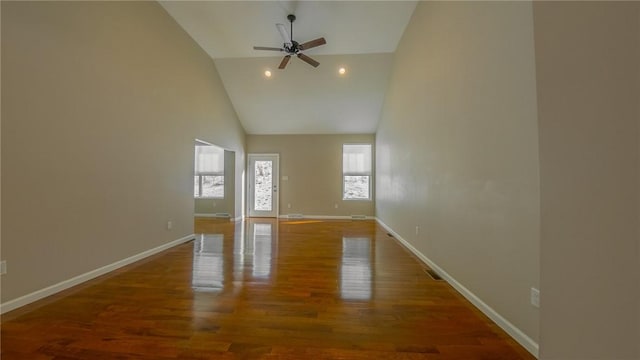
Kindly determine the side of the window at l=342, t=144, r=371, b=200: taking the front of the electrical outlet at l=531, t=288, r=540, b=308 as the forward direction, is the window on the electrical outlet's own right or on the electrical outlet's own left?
on the electrical outlet's own right

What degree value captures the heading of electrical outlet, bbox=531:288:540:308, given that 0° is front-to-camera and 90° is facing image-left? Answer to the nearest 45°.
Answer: approximately 45°

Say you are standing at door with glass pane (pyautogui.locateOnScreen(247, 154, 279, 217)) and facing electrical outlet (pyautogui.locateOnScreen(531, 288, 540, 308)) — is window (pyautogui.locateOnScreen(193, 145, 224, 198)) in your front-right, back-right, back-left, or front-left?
back-right

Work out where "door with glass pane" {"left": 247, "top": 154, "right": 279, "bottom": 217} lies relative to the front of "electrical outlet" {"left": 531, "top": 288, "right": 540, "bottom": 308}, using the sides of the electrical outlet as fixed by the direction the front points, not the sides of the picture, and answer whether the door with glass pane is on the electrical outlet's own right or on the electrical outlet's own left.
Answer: on the electrical outlet's own right

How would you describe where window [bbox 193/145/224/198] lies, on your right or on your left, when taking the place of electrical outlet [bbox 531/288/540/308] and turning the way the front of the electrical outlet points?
on your right
